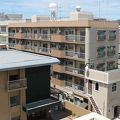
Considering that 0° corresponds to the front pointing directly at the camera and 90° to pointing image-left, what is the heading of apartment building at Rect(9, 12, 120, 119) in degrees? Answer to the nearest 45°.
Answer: approximately 45°

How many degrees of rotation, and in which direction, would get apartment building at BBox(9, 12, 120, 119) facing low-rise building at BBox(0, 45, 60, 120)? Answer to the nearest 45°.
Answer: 0° — it already faces it
